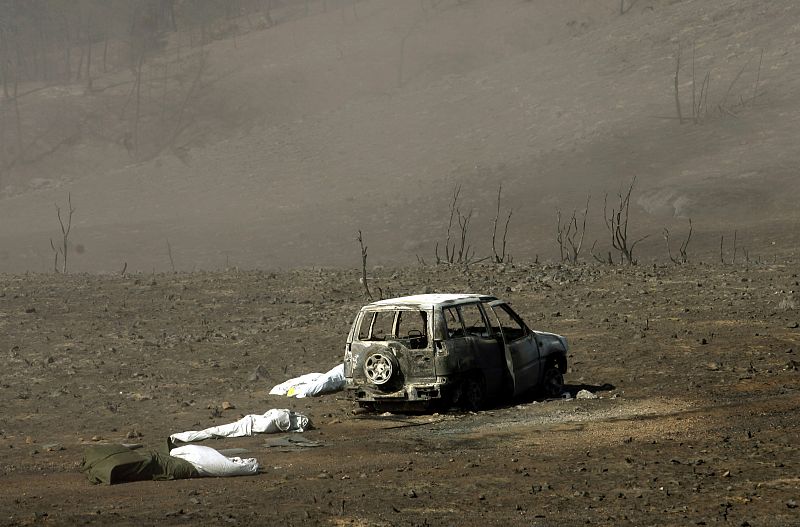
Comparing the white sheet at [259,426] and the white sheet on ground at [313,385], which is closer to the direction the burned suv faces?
the white sheet on ground

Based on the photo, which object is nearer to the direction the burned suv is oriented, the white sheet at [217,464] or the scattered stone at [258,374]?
the scattered stone

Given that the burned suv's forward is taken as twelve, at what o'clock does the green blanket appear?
The green blanket is roughly at 6 o'clock from the burned suv.

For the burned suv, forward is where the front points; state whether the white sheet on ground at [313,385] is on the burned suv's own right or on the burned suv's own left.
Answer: on the burned suv's own left

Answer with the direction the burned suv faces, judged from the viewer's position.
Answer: facing away from the viewer and to the right of the viewer

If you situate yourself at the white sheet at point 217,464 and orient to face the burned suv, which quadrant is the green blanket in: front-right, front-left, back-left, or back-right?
back-left

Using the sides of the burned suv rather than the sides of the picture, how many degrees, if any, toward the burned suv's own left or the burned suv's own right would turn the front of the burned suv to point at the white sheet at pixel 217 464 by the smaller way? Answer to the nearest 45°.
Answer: approximately 180°

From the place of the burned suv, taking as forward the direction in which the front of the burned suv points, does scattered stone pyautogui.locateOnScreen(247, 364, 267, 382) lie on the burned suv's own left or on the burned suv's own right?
on the burned suv's own left

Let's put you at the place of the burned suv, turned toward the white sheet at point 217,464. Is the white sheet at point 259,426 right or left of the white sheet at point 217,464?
right

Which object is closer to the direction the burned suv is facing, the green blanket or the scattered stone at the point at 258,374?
the scattered stone
